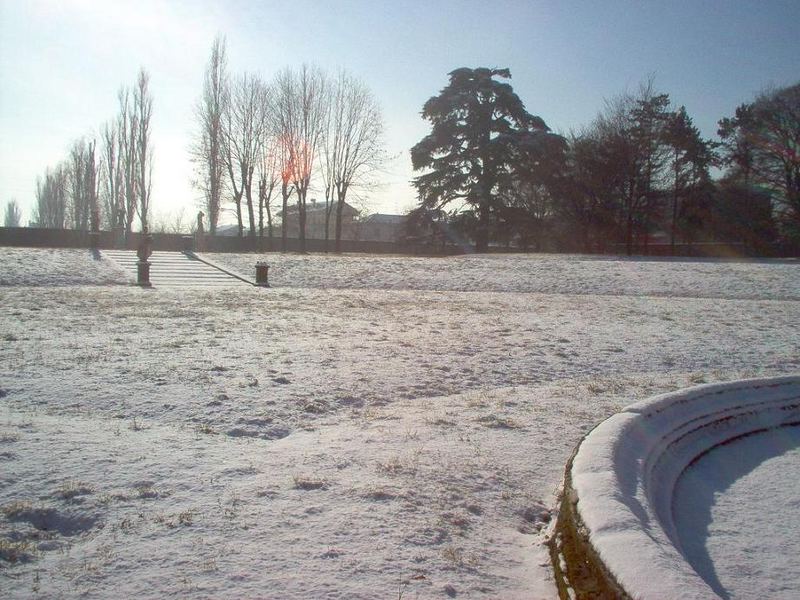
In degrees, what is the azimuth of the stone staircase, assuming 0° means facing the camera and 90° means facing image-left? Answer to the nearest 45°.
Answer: approximately 0°

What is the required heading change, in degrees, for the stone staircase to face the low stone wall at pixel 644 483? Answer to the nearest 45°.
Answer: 0° — it already faces it

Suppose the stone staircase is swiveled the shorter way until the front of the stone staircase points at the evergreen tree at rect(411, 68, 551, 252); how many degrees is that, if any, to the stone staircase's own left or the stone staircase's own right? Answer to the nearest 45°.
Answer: approximately 135° to the stone staircase's own left

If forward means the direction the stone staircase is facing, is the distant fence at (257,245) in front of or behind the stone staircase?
behind

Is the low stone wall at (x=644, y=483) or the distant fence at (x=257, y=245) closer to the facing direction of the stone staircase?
the low stone wall

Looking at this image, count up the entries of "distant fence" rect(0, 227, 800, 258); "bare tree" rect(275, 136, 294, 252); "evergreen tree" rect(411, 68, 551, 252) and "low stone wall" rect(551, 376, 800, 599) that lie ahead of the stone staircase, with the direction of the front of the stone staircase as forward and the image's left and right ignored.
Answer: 1

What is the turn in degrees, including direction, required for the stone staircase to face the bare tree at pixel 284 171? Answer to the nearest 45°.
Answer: approximately 180°

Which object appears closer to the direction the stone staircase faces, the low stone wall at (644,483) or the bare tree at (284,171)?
the low stone wall

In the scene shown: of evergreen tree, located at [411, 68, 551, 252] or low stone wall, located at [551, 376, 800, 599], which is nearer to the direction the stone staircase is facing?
the low stone wall
